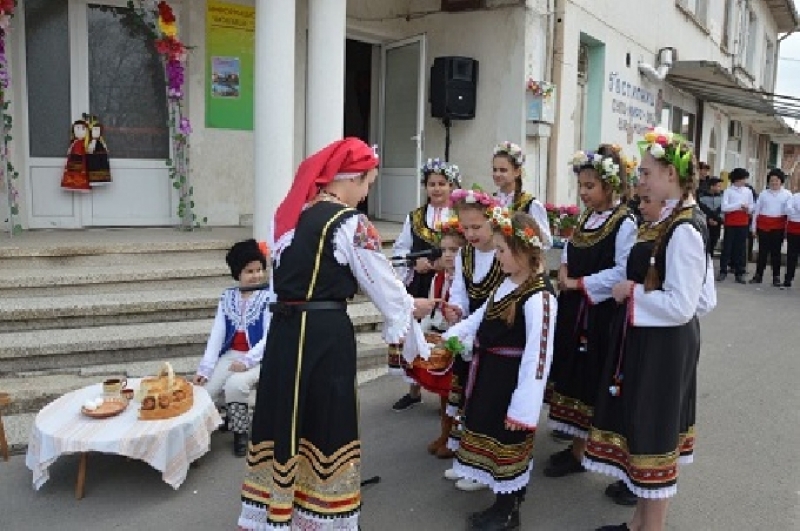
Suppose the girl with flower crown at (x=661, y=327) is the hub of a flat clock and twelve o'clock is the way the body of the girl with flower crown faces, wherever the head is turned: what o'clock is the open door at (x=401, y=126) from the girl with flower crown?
The open door is roughly at 2 o'clock from the girl with flower crown.

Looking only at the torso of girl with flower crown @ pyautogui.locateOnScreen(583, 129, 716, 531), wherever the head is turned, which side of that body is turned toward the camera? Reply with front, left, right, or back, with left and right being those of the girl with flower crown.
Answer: left

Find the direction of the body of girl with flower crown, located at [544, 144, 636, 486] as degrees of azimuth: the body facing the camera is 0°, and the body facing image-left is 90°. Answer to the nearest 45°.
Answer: approximately 45°

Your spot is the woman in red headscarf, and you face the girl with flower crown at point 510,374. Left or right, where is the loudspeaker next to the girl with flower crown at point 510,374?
left

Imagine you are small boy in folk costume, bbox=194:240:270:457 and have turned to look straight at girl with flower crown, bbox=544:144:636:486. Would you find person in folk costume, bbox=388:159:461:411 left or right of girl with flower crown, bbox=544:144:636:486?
left

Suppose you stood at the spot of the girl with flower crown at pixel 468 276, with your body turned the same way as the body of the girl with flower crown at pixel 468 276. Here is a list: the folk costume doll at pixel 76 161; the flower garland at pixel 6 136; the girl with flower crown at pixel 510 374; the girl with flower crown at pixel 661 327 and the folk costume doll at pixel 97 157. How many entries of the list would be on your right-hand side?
3

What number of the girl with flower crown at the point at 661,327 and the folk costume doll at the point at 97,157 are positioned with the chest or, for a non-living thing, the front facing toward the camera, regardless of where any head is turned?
1

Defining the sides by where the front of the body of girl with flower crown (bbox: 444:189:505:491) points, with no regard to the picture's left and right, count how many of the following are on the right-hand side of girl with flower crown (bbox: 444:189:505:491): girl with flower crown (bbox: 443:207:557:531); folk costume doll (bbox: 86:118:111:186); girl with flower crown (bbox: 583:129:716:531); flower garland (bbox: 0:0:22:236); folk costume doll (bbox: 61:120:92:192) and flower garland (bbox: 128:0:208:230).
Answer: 4

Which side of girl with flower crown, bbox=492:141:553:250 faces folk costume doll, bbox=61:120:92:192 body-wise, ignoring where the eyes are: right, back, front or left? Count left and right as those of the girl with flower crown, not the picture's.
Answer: right

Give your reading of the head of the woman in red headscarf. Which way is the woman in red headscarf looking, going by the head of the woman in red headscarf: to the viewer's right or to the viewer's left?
to the viewer's right

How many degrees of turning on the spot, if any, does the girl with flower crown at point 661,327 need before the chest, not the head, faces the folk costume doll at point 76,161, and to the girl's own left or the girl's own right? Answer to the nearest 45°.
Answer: approximately 45° to the girl's own right

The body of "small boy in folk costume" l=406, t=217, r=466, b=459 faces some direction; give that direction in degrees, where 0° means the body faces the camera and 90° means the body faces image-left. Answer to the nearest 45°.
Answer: approximately 45°
